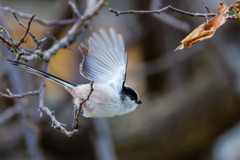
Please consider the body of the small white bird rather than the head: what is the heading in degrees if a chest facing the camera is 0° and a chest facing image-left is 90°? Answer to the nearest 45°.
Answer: approximately 270°
